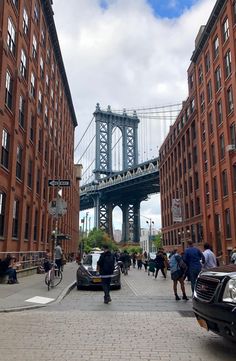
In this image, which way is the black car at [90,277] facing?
toward the camera

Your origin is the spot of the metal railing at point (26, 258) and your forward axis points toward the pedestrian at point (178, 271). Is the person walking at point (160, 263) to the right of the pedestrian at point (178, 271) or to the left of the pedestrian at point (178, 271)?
left

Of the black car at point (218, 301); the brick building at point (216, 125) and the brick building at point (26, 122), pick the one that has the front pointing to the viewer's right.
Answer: the brick building at point (26, 122)

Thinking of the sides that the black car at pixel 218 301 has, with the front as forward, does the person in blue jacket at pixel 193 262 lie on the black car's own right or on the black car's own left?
on the black car's own right

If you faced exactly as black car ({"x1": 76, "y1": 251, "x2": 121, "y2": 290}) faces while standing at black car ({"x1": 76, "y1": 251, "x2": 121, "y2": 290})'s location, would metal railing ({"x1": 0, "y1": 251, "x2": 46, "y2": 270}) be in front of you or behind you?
behind

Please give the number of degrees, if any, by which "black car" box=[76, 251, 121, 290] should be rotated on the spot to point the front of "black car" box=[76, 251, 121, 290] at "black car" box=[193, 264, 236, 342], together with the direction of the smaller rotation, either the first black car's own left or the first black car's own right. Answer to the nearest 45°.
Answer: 0° — it already faces it

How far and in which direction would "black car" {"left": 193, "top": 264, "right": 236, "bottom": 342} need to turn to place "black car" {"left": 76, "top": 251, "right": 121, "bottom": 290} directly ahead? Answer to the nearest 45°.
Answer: approximately 90° to its right

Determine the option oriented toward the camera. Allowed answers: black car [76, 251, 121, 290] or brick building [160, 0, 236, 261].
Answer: the black car

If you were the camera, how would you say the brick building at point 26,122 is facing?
facing to the right of the viewer

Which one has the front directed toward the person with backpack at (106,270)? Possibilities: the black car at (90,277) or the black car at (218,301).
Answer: the black car at (90,277)

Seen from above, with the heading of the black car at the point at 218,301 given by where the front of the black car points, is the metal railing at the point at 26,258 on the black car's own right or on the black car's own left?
on the black car's own right

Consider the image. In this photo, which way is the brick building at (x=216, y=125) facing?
to the viewer's left

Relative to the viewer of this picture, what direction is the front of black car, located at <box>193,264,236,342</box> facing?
facing the viewer and to the left of the viewer
